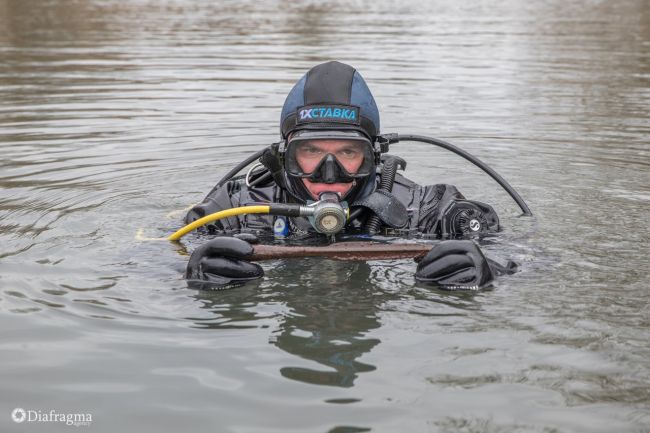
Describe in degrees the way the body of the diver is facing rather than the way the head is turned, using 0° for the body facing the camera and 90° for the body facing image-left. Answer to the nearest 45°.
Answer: approximately 0°
